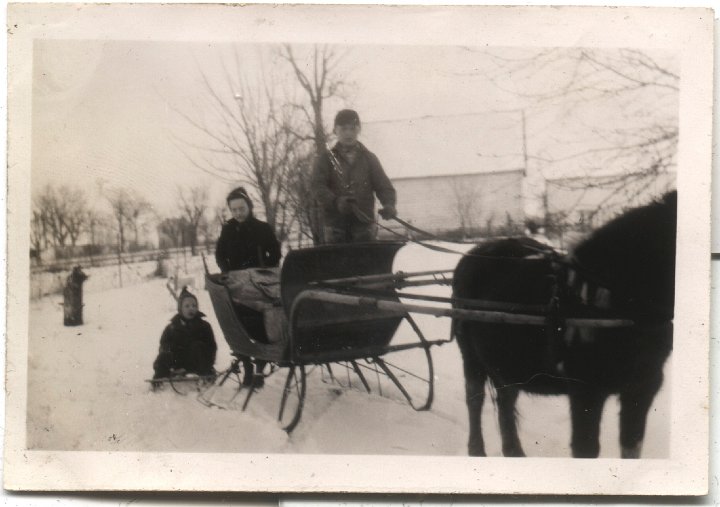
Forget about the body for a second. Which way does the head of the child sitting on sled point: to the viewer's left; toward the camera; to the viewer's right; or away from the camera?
toward the camera
